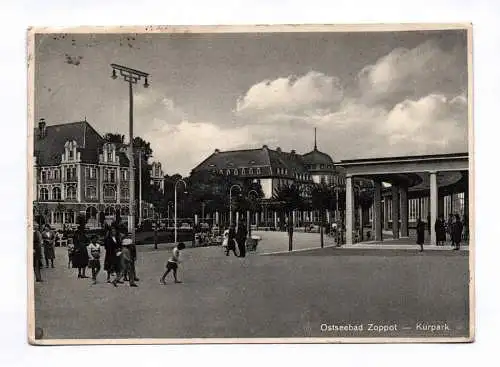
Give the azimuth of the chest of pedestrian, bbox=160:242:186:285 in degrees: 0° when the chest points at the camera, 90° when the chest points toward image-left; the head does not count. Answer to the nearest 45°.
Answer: approximately 270°
